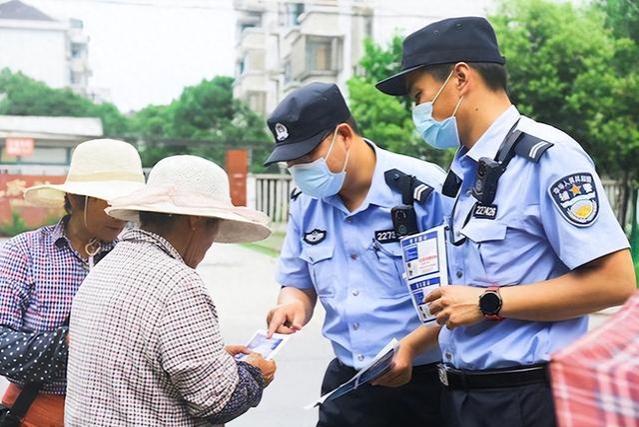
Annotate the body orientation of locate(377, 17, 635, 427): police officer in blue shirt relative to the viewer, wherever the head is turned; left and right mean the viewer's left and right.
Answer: facing to the left of the viewer

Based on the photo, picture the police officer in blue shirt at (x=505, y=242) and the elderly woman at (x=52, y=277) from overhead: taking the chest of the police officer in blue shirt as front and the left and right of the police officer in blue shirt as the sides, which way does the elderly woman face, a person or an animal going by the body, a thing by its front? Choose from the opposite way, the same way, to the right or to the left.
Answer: the opposite way

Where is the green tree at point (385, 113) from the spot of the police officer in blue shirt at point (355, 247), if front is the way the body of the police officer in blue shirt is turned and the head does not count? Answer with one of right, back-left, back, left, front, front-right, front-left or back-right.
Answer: back-right

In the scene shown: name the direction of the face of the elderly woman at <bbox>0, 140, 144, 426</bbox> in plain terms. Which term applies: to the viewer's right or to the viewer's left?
to the viewer's right

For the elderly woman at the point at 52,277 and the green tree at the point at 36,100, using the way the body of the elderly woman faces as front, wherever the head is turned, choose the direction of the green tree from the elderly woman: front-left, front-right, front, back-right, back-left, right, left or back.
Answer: back-left

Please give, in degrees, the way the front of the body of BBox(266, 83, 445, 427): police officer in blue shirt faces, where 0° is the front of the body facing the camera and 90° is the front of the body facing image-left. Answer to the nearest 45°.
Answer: approximately 45°

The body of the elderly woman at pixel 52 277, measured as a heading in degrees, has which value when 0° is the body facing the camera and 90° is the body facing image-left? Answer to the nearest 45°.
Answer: approximately 315°

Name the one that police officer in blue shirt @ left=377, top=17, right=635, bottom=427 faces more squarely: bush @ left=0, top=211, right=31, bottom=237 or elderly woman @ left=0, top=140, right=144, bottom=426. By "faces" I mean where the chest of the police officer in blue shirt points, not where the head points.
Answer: the elderly woman

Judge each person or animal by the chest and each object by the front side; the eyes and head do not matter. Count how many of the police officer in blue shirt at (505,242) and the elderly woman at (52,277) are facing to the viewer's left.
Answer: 1

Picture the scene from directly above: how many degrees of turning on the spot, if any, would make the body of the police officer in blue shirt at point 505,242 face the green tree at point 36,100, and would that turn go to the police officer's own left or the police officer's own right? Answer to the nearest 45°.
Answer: approximately 45° to the police officer's own right
